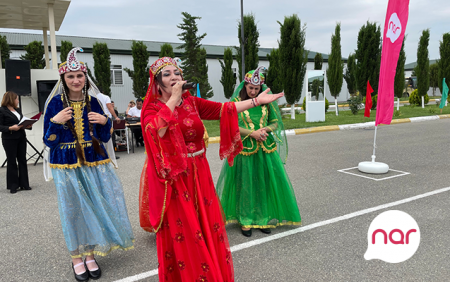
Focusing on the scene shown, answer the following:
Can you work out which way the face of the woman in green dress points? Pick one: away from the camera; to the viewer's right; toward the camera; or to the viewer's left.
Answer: toward the camera

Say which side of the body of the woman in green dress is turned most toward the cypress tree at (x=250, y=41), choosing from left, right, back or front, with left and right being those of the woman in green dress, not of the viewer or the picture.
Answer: back

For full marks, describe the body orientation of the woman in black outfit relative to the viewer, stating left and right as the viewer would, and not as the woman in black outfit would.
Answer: facing the viewer and to the right of the viewer

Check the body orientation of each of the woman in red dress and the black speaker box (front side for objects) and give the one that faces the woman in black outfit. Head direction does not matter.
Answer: the black speaker box

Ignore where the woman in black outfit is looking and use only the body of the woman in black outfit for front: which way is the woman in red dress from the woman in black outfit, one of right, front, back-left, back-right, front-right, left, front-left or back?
front-right

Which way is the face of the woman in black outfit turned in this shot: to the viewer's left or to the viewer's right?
to the viewer's right

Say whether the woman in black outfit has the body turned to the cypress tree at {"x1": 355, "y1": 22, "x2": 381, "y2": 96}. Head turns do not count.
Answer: no

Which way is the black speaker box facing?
toward the camera

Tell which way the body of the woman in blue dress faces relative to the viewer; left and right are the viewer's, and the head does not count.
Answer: facing the viewer

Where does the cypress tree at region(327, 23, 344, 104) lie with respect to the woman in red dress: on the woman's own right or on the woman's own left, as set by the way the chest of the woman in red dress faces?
on the woman's own left

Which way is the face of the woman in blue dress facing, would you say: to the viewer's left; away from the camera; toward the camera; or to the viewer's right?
toward the camera
